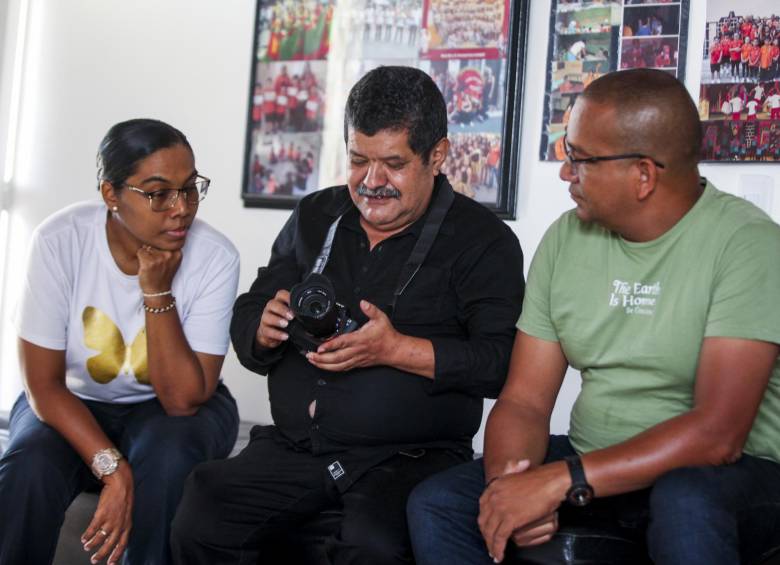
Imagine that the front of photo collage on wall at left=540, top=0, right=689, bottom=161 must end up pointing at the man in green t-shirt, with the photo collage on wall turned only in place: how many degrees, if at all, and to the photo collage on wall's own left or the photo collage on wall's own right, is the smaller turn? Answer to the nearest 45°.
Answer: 0° — it already faces them

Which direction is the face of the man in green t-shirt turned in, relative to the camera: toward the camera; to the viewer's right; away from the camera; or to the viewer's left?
to the viewer's left

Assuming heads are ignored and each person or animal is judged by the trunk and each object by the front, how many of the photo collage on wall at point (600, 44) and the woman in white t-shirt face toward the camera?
2

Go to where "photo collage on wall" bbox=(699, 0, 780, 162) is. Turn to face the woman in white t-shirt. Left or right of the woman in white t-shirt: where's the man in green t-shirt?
left

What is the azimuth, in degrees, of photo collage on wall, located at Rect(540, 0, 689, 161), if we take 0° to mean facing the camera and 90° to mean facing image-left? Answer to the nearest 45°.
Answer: approximately 0°

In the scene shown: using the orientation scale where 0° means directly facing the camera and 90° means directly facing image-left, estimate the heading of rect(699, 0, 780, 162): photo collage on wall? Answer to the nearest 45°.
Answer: approximately 0°

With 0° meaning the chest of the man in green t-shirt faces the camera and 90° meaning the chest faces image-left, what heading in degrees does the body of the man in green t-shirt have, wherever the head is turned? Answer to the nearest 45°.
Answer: approximately 45°

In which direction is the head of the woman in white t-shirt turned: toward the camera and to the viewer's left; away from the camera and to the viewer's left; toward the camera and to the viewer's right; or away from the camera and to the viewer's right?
toward the camera and to the viewer's right

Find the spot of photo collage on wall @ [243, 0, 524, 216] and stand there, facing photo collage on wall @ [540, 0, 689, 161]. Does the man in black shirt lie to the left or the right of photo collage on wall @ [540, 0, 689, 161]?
right
